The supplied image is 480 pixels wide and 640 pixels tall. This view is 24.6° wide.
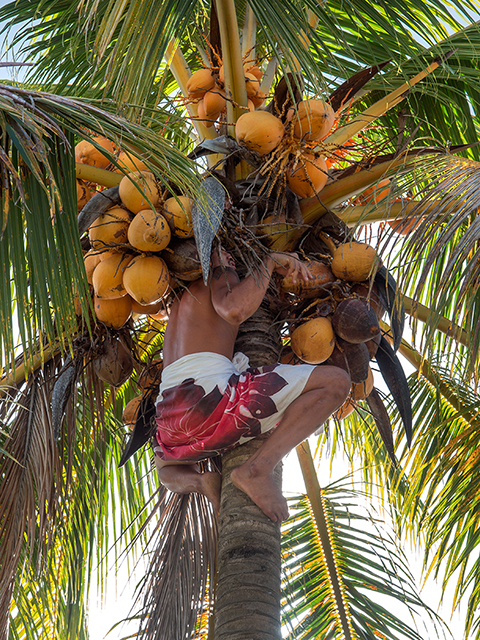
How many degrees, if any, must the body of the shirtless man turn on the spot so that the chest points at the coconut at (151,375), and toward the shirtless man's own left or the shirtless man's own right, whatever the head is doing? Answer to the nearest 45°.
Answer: approximately 90° to the shirtless man's own left

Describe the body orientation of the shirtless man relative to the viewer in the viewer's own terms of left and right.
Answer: facing away from the viewer and to the right of the viewer
